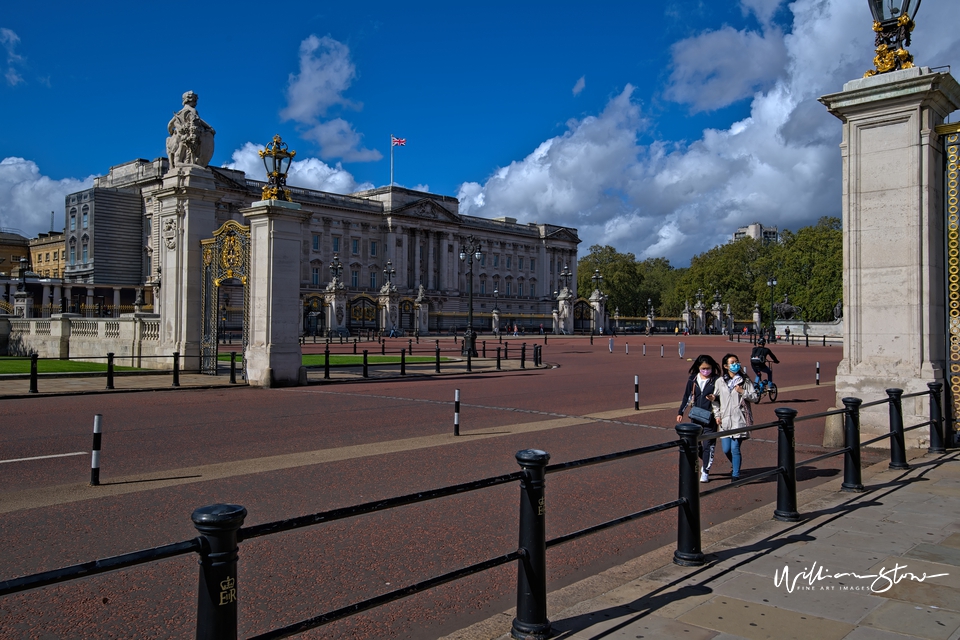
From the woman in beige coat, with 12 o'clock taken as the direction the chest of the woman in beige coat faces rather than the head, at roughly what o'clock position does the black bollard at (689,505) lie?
The black bollard is roughly at 12 o'clock from the woman in beige coat.

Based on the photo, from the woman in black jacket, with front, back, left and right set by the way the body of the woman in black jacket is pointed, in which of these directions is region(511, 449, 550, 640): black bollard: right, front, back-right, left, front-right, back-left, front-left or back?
front

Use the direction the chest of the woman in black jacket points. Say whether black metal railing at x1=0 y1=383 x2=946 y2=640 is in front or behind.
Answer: in front

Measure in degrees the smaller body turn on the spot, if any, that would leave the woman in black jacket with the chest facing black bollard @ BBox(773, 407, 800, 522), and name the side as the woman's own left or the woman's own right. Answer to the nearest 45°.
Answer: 0° — they already face it

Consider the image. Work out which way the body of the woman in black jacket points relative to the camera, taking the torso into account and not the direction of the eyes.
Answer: toward the camera

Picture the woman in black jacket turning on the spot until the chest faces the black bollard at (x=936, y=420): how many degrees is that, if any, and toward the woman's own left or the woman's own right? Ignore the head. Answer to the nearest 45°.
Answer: approximately 135° to the woman's own left

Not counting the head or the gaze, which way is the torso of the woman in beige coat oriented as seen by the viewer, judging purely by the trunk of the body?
toward the camera

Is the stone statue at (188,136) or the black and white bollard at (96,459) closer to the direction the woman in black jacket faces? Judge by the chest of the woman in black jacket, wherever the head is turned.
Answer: the black and white bollard

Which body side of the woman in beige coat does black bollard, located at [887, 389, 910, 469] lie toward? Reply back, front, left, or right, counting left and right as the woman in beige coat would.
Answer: left

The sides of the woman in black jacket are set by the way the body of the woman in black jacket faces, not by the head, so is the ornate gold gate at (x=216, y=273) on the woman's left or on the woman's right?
on the woman's right

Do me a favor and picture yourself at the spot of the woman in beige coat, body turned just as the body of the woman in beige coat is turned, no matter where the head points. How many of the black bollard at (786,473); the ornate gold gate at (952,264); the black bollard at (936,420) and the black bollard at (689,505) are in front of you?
2
